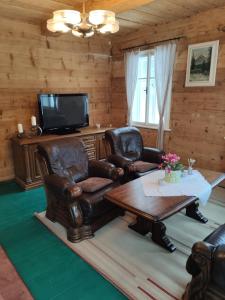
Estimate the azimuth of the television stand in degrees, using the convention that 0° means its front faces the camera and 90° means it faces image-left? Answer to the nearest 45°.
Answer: approximately 315°

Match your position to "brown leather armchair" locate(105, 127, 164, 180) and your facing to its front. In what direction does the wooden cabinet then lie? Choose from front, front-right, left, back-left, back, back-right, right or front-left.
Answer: back-right

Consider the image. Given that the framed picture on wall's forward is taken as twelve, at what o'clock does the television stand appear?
The television stand is roughly at 1 o'clock from the framed picture on wall.

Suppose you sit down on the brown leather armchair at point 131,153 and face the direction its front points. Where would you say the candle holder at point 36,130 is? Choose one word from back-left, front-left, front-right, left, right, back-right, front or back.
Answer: back-right

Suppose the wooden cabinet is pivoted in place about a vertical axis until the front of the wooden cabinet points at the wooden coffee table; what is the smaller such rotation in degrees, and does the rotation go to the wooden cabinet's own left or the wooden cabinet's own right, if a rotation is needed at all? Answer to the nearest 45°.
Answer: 0° — it already faces it

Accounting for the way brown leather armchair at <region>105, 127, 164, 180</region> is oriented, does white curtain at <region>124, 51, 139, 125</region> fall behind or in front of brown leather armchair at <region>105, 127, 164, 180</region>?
behind

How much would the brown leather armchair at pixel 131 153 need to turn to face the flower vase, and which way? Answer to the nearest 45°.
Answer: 0° — it already faces it

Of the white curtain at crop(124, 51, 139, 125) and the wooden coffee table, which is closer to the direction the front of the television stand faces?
the wooden coffee table

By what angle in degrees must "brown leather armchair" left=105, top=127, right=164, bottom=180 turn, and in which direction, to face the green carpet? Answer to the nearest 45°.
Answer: approximately 45° to its right
